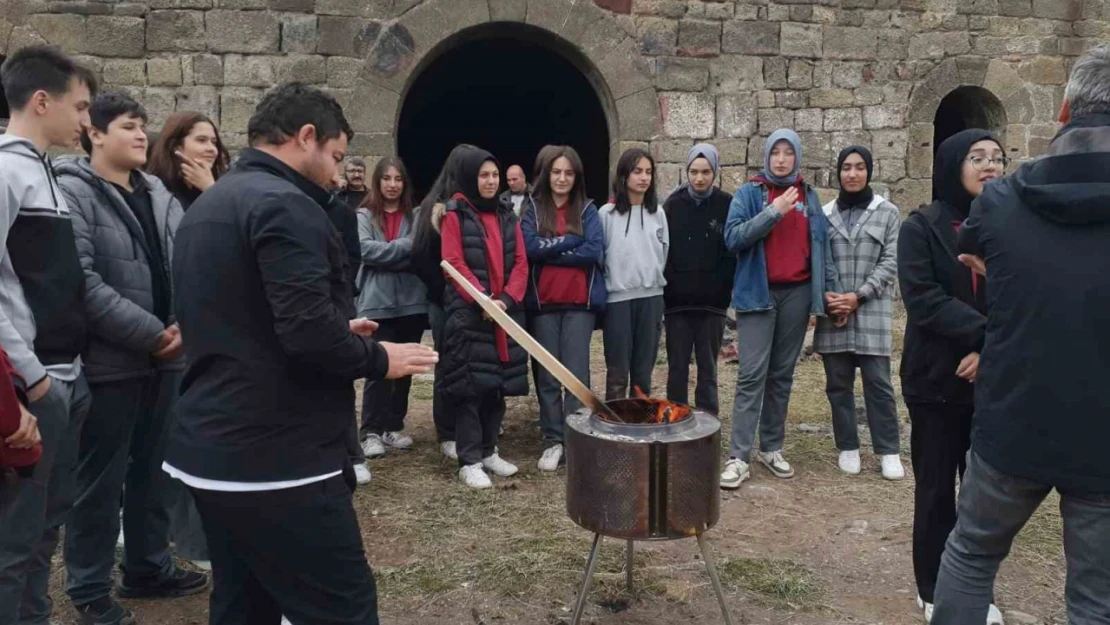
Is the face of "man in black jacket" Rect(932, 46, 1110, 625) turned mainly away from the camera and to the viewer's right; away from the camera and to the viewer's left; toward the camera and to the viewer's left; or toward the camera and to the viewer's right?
away from the camera and to the viewer's left

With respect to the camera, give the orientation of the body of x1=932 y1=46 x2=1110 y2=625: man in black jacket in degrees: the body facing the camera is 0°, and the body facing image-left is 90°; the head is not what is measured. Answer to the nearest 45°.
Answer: approximately 180°

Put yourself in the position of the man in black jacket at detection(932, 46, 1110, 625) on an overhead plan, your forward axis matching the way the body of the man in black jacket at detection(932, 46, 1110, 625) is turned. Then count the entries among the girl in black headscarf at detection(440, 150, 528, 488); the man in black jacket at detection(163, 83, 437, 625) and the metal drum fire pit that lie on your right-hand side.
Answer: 0

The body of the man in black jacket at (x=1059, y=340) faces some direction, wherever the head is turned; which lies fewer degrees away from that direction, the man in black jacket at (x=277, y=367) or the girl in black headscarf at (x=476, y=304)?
the girl in black headscarf

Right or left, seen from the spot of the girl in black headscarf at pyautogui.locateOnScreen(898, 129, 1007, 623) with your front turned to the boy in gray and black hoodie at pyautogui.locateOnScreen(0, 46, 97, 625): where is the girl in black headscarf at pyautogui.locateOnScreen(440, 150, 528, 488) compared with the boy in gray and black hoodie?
right

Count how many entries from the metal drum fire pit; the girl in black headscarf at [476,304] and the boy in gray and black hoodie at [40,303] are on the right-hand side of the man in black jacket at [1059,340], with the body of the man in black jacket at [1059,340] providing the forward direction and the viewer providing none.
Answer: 0

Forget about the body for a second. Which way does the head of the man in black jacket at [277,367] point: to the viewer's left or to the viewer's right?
to the viewer's right

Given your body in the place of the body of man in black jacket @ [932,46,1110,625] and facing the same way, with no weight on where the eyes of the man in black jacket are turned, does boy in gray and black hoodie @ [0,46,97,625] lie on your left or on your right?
on your left

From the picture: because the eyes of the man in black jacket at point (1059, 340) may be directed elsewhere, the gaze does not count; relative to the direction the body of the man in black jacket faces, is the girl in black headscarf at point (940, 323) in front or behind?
in front

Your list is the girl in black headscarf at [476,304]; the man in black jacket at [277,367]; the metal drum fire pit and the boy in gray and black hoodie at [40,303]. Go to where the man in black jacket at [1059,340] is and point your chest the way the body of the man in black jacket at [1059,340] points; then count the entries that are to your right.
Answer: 0

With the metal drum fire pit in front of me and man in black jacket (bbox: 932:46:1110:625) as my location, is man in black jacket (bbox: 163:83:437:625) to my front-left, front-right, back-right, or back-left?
front-left
